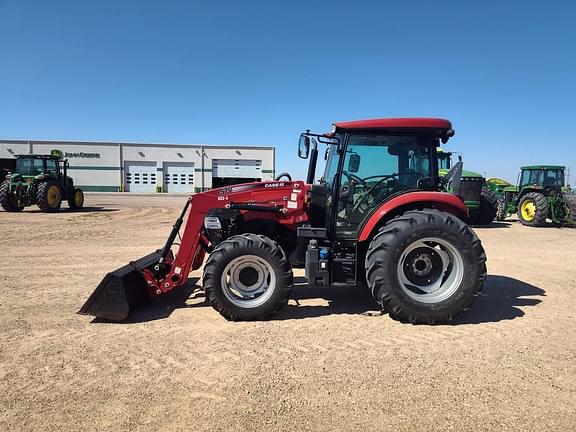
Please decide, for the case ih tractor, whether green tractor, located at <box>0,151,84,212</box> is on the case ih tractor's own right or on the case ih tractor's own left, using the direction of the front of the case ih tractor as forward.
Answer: on the case ih tractor's own right

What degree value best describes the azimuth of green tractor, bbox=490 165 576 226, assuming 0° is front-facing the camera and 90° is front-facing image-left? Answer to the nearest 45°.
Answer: approximately 135°

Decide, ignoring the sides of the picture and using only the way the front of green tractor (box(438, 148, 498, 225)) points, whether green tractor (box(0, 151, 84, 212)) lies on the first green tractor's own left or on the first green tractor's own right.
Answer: on the first green tractor's own right

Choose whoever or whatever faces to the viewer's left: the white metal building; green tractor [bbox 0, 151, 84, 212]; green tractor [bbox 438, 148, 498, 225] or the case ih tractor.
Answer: the case ih tractor

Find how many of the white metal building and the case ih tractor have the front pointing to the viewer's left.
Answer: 1

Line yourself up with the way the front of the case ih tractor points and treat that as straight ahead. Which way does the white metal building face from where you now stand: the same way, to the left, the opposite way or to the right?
to the left

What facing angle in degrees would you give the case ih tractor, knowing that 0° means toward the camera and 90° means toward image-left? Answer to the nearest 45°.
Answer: approximately 90°

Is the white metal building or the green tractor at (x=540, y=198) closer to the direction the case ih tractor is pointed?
the white metal building
